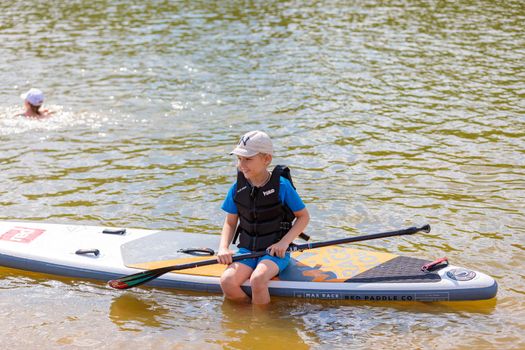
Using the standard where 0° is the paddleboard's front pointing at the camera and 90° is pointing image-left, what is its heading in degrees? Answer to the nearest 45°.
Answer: approximately 90°

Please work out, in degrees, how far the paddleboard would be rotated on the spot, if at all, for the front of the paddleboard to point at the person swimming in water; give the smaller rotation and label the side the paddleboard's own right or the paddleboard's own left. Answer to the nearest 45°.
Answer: approximately 45° to the paddleboard's own right

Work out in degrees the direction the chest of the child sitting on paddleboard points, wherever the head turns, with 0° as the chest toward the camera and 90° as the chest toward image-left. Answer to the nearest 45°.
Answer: approximately 45°

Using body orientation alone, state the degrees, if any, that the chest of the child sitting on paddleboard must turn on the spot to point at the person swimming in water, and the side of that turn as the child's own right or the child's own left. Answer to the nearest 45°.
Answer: approximately 90° to the child's own right
